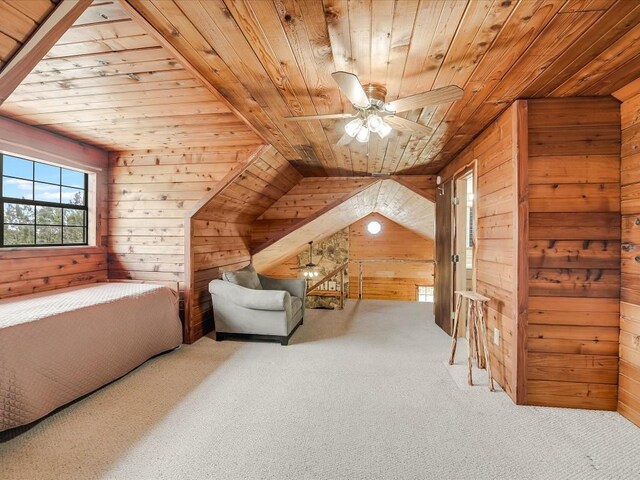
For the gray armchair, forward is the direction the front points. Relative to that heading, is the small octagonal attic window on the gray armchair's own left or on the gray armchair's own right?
on the gray armchair's own left

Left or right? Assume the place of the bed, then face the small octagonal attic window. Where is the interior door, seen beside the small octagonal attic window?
right

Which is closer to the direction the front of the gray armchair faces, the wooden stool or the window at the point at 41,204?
the wooden stool
